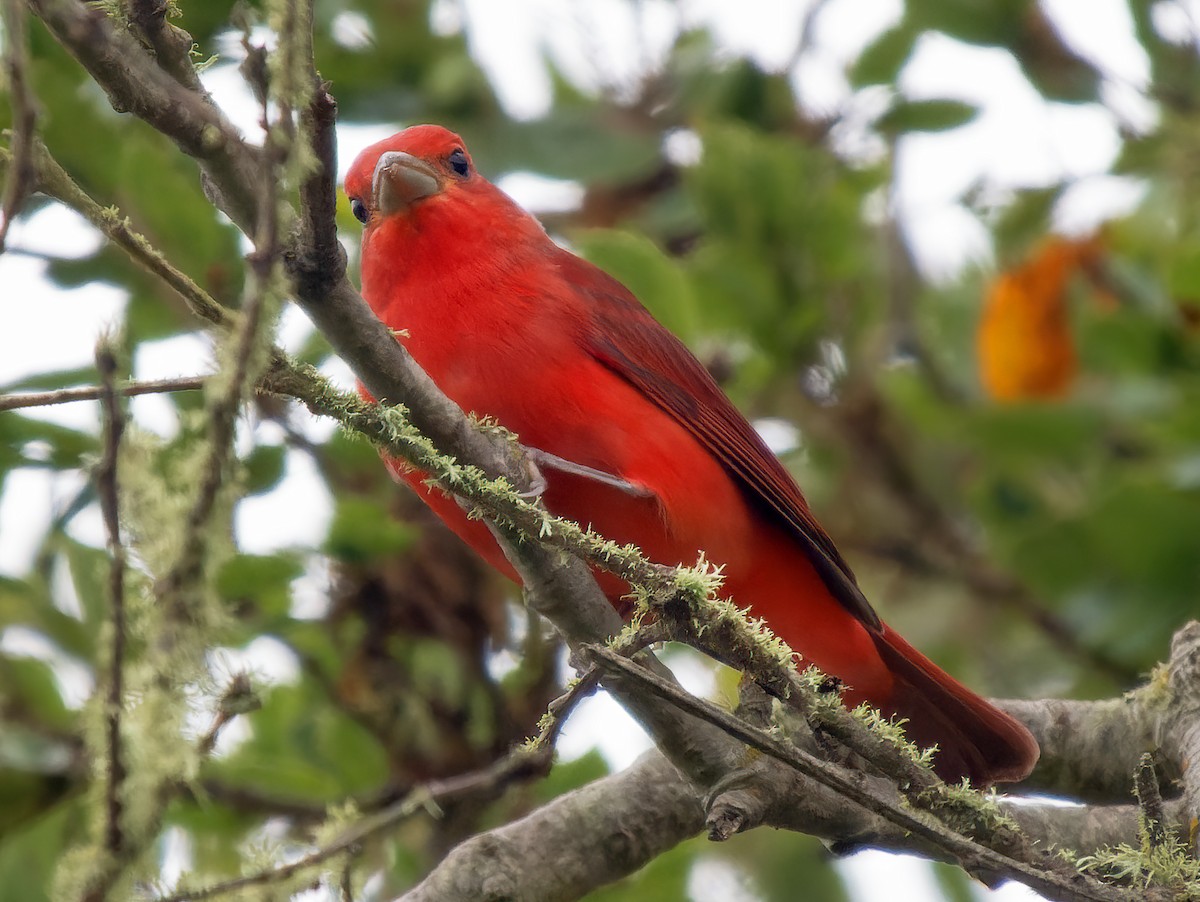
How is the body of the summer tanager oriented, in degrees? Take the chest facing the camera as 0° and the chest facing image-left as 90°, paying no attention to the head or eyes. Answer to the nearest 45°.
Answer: approximately 45°

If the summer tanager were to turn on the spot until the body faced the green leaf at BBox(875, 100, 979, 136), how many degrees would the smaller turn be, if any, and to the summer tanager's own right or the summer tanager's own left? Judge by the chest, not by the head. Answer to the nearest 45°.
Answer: approximately 180°

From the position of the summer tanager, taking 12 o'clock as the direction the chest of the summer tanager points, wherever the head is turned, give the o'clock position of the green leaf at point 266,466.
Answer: The green leaf is roughly at 2 o'clock from the summer tanager.

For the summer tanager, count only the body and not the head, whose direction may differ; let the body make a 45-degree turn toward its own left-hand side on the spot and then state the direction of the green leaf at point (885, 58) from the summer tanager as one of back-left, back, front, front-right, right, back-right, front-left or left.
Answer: back-left

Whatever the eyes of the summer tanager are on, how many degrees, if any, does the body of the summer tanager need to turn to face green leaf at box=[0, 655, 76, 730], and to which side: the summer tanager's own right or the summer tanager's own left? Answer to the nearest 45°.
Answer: approximately 45° to the summer tanager's own right

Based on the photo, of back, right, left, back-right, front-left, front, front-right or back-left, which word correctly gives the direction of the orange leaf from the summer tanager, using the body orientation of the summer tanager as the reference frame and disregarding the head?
back
